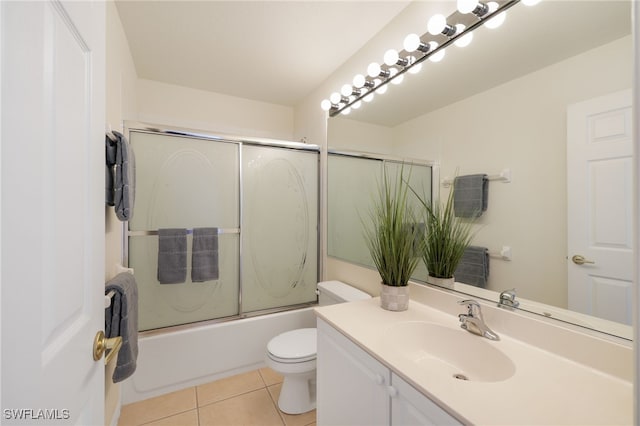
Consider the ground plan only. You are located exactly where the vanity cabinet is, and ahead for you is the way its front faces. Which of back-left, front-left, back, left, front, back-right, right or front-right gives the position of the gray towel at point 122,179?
front-right

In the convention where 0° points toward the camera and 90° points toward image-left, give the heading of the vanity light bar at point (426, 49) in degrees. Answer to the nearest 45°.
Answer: approximately 45°

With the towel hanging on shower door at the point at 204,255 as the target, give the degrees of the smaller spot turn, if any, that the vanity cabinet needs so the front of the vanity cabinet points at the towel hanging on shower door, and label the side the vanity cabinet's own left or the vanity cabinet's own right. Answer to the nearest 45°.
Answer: approximately 90° to the vanity cabinet's own right

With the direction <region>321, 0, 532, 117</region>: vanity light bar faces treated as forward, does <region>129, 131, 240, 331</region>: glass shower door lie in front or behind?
in front

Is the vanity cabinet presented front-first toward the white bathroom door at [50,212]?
yes

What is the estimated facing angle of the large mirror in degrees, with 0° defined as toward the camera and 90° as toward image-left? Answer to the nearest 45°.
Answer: approximately 45°
